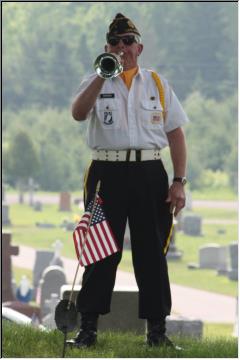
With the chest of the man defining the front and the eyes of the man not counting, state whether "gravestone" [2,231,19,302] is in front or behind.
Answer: behind

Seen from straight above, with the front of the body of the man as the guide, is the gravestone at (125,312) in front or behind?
behind

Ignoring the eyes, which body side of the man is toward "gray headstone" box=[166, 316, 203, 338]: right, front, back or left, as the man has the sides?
back

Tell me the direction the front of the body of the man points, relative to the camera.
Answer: toward the camera

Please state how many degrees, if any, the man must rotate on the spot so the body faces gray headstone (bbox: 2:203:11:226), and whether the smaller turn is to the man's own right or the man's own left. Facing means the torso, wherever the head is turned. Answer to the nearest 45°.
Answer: approximately 180°

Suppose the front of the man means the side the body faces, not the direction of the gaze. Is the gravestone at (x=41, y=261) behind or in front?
behind

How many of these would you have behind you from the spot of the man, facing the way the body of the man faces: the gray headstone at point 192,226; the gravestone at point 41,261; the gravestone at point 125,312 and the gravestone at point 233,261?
4

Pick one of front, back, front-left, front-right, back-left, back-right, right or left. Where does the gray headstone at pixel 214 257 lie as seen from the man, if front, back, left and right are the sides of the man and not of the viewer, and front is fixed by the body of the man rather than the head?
back
